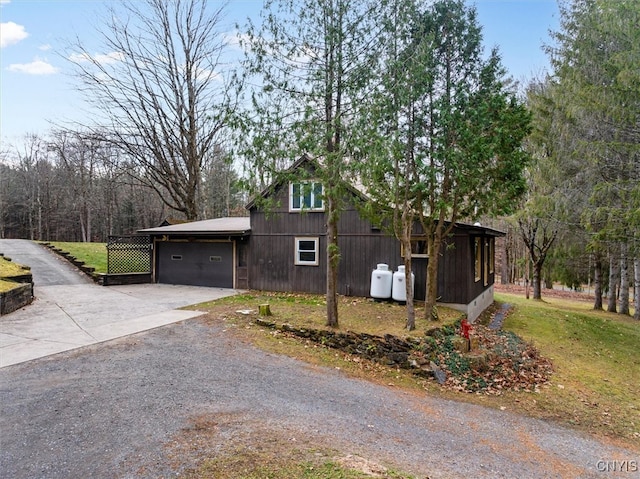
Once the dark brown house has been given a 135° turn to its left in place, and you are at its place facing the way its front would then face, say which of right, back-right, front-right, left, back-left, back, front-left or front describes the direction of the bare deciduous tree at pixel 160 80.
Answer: left

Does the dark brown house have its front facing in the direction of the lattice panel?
no

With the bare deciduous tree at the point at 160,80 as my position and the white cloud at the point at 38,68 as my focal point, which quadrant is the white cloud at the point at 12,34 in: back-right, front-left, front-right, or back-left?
front-left

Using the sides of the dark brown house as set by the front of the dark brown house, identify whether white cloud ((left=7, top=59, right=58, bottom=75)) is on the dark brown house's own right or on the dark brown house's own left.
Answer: on the dark brown house's own right

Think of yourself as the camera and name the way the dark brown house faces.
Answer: facing the viewer

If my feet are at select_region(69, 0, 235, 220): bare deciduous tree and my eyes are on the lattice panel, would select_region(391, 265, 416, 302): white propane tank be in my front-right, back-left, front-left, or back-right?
front-left

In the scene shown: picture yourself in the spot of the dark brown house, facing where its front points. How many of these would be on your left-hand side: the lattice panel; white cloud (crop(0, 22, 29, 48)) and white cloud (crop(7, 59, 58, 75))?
0
